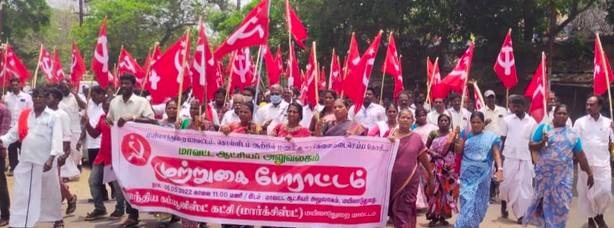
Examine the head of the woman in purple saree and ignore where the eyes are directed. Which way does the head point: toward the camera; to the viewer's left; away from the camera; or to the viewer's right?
toward the camera

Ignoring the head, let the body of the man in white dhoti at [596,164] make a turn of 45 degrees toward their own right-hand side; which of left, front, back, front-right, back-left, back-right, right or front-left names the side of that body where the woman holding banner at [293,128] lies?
front

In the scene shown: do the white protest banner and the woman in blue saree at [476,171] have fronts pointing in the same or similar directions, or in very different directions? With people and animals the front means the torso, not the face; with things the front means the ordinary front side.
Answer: same or similar directions

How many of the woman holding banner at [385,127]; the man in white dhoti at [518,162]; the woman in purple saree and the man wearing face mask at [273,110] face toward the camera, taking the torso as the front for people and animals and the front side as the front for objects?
4

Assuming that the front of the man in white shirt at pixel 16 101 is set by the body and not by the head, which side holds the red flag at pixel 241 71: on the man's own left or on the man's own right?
on the man's own left

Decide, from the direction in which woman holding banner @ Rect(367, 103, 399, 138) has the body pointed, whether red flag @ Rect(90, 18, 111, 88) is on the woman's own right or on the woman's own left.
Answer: on the woman's own right

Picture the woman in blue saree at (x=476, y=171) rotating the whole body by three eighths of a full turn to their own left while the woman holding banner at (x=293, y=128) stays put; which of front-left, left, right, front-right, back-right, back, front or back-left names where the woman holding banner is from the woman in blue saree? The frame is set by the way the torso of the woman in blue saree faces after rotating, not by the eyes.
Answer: back

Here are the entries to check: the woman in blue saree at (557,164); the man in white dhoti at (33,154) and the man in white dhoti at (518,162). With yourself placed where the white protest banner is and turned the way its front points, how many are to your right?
1

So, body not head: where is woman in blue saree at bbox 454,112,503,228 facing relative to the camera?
toward the camera

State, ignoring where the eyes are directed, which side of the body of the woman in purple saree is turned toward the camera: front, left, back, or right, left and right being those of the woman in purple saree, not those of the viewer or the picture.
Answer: front

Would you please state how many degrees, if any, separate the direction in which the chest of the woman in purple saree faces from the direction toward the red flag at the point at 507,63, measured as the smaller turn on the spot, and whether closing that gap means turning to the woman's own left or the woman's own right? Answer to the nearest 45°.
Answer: approximately 135° to the woman's own left

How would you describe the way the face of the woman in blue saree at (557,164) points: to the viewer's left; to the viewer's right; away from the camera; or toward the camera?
toward the camera

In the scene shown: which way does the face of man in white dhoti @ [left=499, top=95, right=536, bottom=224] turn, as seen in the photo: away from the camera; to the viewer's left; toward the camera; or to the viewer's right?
toward the camera
